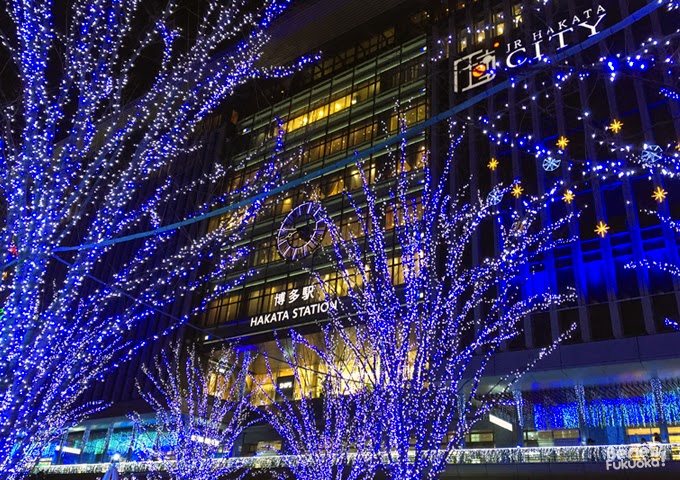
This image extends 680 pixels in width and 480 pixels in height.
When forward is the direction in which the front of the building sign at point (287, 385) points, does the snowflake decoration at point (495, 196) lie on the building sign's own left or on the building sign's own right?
on the building sign's own left

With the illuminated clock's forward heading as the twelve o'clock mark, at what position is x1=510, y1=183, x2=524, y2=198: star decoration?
The star decoration is roughly at 9 o'clock from the illuminated clock.

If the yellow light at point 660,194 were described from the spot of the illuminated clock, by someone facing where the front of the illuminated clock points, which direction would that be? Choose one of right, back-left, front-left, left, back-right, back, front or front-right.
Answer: left

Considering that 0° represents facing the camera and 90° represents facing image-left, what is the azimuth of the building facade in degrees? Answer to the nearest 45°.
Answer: approximately 45°

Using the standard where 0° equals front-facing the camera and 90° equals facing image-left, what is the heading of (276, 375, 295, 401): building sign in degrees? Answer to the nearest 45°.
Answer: approximately 45°

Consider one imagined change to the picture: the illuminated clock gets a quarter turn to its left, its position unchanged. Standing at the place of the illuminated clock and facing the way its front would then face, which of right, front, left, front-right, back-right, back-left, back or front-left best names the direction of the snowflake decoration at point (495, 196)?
front

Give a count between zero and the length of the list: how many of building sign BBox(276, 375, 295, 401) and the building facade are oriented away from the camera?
0

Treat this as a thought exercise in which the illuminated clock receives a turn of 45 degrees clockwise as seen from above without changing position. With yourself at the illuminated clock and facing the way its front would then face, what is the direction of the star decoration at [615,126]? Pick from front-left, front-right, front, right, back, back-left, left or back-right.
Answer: back-left

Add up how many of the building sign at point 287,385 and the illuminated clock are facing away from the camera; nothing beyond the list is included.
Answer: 0

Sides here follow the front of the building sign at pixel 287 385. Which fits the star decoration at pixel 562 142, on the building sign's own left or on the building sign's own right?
on the building sign's own left

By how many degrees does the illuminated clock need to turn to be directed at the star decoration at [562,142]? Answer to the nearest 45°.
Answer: approximately 90° to its left

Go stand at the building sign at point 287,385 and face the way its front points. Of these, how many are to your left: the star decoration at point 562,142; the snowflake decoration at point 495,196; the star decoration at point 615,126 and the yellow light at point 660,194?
4
